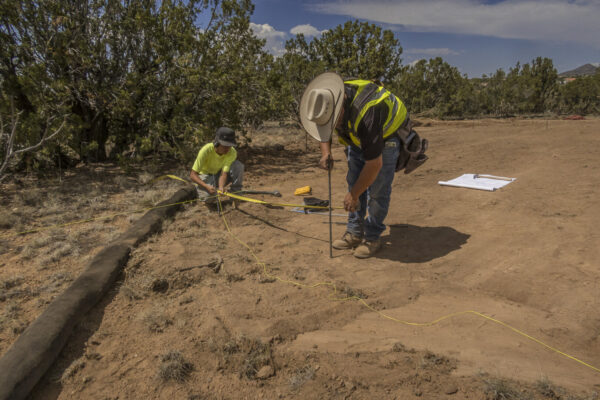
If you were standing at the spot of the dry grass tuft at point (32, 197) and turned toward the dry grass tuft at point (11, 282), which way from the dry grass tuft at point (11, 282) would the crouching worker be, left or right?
left

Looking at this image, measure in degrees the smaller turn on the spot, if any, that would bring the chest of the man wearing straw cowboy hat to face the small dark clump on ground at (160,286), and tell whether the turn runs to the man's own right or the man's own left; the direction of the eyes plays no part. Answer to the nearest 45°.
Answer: approximately 45° to the man's own left

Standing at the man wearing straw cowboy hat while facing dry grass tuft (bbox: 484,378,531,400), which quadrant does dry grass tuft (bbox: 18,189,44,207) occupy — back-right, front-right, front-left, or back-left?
back-right

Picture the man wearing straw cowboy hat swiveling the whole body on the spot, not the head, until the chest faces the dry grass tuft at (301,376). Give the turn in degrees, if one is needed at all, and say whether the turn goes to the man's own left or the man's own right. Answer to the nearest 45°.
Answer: approximately 45° to the man's own left

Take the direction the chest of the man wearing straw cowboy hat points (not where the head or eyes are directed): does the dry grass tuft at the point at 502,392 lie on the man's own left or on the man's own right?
on the man's own left

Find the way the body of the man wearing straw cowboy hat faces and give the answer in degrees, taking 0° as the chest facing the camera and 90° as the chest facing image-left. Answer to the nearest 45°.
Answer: approximately 45°

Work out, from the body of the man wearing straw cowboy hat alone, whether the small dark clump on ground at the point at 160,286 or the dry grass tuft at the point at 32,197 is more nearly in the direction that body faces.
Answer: the small dark clump on ground

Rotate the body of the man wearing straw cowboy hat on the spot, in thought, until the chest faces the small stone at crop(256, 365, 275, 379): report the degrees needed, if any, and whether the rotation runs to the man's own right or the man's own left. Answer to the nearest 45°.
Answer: approximately 45° to the man's own left
